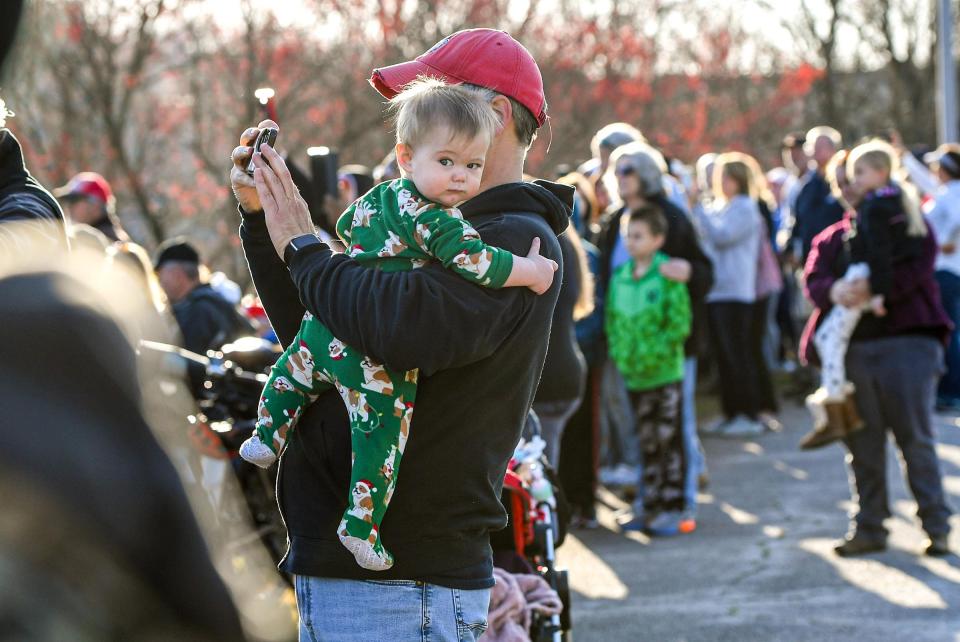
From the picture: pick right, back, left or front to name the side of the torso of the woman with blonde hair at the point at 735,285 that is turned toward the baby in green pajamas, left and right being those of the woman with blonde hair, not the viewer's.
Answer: left

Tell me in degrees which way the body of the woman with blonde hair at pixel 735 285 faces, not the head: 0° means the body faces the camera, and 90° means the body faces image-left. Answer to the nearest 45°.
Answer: approximately 90°

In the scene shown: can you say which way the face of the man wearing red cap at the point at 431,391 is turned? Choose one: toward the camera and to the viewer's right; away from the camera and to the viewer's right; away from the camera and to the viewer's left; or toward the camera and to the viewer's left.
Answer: away from the camera and to the viewer's left

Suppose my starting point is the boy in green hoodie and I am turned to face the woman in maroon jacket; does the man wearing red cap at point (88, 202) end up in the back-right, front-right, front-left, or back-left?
back-right

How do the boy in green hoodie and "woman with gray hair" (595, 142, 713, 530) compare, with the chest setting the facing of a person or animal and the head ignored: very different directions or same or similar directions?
same or similar directions

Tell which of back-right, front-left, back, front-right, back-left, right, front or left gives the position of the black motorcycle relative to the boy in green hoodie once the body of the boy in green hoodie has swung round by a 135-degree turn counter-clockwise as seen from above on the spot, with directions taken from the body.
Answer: back-right

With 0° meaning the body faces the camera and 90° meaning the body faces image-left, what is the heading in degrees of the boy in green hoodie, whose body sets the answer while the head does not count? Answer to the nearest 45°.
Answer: approximately 45°

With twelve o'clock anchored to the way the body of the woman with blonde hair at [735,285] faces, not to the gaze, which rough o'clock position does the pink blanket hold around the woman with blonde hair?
The pink blanket is roughly at 9 o'clock from the woman with blonde hair.

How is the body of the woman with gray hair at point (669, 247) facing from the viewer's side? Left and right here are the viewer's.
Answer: facing the viewer and to the left of the viewer

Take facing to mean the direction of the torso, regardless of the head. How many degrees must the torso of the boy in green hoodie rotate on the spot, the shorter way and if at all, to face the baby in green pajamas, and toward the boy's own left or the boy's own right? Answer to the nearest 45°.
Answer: approximately 45° to the boy's own left
